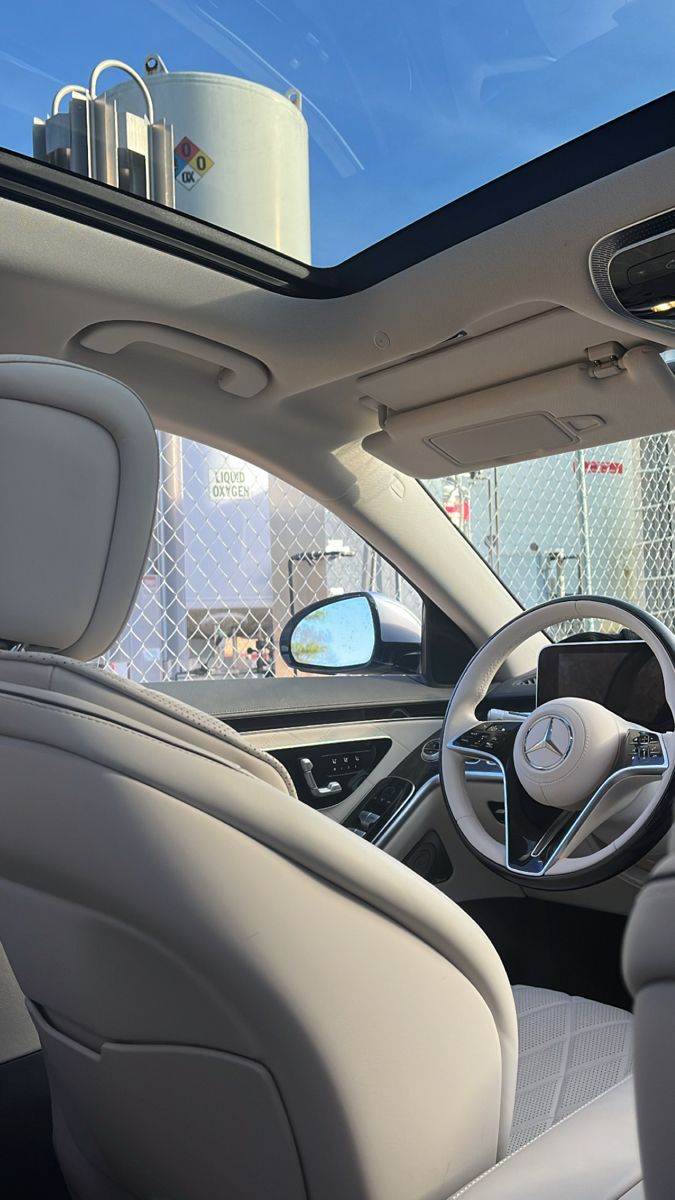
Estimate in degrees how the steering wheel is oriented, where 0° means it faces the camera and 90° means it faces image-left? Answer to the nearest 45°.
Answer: approximately 45°

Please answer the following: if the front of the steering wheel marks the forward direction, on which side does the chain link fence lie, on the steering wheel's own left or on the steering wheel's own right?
on the steering wheel's own right

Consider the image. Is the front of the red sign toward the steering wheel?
yes

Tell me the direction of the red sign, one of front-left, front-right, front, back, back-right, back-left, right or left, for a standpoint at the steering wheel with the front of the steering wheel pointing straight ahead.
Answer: back-right

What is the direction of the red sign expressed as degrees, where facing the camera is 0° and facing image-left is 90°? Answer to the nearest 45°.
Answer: approximately 0°
